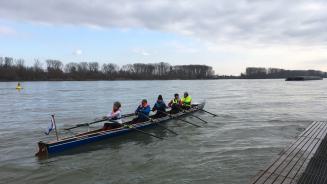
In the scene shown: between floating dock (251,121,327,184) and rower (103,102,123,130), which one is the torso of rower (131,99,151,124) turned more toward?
the rower

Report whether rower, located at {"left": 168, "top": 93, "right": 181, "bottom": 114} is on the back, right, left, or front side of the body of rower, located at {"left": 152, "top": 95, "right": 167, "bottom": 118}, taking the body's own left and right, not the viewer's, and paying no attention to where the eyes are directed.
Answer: back

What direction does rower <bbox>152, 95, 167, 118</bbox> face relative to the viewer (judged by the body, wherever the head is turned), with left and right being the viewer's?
facing the viewer and to the left of the viewer

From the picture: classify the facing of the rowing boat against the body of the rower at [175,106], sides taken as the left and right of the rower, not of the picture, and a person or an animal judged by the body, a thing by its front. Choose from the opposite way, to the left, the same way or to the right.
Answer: the opposite way

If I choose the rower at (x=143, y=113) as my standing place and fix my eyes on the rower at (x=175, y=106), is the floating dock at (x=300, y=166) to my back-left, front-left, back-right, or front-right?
back-right

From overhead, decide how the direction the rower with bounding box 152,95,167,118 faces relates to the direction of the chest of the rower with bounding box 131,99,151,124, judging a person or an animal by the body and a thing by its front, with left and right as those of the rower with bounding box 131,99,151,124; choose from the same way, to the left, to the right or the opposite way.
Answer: the same way

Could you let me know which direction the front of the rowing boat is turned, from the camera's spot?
facing away from the viewer and to the right of the viewer

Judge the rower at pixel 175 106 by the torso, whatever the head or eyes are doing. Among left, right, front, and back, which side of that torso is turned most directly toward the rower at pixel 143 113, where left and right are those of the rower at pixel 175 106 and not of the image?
front

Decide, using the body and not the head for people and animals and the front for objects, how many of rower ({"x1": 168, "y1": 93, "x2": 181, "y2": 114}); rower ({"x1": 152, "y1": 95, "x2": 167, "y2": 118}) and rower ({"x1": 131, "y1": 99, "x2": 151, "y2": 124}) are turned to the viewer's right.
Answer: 0

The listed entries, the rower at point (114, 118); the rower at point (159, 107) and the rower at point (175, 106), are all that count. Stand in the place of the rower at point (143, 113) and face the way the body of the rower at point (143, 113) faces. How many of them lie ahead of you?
1

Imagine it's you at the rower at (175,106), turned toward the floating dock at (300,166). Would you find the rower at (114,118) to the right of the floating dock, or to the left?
right

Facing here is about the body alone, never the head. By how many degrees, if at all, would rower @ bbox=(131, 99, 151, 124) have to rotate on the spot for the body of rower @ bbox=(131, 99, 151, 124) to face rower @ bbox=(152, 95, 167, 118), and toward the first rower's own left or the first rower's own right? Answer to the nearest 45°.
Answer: approximately 180°

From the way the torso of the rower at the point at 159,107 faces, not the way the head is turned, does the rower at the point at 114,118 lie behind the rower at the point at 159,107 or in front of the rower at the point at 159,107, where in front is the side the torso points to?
in front

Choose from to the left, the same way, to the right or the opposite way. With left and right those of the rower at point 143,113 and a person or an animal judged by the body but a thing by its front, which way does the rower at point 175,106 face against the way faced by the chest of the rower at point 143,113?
the same way

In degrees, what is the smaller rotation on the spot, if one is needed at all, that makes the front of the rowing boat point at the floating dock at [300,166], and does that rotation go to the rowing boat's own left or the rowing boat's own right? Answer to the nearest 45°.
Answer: approximately 90° to the rowing boat's own right
